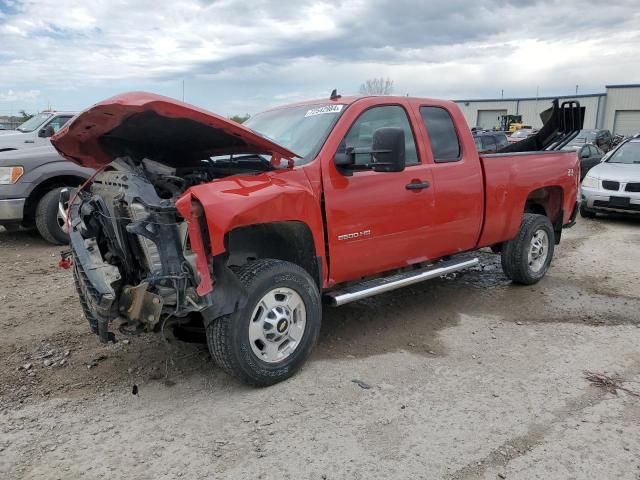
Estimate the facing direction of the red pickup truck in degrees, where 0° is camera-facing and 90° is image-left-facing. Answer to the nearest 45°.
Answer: approximately 45°

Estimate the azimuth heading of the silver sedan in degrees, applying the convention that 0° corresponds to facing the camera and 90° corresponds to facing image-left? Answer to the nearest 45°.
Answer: approximately 45°

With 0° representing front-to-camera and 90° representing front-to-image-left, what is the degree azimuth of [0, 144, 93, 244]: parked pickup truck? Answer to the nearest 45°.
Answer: approximately 45°

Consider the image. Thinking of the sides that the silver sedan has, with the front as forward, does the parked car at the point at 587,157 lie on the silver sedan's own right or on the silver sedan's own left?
on the silver sedan's own right

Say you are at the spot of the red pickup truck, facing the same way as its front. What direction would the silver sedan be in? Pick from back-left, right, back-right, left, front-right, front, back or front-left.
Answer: back

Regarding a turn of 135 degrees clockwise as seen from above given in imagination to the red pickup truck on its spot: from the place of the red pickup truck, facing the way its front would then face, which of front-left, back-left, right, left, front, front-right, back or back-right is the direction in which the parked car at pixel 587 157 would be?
front-right

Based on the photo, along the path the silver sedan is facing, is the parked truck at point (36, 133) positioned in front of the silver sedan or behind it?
in front

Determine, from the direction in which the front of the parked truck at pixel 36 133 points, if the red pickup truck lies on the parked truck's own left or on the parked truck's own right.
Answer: on the parked truck's own left
